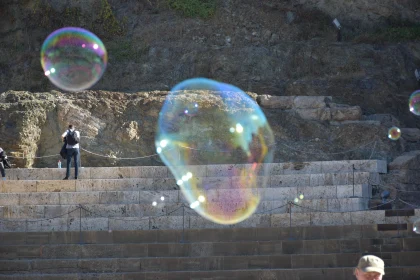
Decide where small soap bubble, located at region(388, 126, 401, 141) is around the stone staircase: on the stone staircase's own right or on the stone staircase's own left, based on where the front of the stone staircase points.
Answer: on the stone staircase's own left

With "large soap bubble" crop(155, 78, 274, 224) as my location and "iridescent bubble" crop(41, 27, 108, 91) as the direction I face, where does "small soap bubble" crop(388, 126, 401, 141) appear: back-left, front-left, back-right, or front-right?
back-right

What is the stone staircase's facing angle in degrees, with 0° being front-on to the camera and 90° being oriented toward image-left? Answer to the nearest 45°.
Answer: approximately 0°
